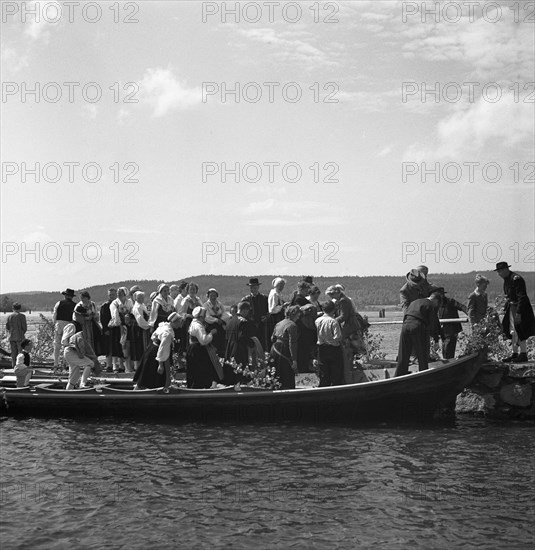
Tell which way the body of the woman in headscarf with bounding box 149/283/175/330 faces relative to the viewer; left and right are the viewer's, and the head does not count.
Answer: facing the viewer and to the right of the viewer

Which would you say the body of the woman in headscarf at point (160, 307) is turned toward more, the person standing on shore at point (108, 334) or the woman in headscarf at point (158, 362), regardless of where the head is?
the woman in headscarf

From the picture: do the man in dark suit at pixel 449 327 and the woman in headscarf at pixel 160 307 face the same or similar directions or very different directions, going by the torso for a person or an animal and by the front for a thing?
very different directions

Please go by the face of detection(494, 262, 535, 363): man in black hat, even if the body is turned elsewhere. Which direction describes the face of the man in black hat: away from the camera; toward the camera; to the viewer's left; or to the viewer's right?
to the viewer's left

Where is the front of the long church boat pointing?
to the viewer's right

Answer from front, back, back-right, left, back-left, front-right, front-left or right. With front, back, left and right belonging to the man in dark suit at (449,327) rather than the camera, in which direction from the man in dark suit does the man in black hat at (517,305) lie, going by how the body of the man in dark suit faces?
back-left

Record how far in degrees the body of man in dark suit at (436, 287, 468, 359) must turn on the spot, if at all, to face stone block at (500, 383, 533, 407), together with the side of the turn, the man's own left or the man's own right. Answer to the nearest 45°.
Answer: approximately 45° to the man's own left

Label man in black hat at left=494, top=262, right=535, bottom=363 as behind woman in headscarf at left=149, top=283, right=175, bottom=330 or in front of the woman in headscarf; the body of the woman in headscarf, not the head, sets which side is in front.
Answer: in front

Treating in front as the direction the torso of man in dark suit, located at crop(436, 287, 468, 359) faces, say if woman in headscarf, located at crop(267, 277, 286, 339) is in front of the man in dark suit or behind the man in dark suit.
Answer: in front
